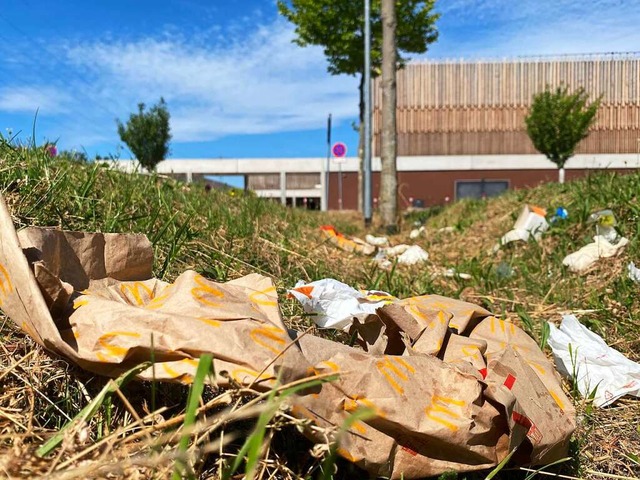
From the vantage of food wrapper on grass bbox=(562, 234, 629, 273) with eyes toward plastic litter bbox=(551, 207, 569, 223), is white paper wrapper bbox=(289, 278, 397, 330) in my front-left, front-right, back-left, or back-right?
back-left

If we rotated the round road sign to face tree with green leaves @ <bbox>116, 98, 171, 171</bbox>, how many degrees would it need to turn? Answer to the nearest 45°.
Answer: approximately 135° to its right

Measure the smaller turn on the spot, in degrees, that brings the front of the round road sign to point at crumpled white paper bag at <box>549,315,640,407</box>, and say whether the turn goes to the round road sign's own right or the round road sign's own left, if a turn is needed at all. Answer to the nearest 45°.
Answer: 0° — it already faces it

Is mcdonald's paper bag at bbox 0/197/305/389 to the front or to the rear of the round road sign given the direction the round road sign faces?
to the front

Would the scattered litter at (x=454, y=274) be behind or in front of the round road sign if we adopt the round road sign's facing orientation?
in front

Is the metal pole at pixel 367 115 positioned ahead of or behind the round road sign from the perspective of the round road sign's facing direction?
ahead

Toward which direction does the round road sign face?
toward the camera

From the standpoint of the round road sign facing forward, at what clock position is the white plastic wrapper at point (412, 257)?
The white plastic wrapper is roughly at 12 o'clock from the round road sign.

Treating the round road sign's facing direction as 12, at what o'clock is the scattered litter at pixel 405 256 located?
The scattered litter is roughly at 12 o'clock from the round road sign.

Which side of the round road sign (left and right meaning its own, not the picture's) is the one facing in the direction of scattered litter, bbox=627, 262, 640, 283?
front

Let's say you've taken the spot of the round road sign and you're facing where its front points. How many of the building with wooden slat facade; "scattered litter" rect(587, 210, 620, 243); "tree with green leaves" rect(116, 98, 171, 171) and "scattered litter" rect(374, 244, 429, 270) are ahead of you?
2

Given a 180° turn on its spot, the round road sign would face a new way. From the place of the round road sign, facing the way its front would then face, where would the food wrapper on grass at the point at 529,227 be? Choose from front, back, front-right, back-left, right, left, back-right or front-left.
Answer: back

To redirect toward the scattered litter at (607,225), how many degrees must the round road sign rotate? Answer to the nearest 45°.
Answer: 0° — it already faces it

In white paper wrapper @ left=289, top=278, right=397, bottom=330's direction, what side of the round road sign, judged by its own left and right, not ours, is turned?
front

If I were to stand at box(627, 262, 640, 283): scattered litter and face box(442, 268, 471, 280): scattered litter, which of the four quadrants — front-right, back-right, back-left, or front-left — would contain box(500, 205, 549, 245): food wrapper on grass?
front-right
